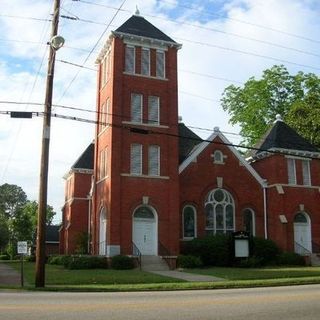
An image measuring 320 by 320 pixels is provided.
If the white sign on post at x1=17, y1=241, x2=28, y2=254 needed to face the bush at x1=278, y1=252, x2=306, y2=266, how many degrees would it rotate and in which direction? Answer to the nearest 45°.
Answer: approximately 135° to its left

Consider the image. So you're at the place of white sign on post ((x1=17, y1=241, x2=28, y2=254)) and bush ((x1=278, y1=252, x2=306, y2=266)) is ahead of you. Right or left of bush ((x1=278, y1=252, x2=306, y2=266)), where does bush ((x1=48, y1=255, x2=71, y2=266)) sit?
left

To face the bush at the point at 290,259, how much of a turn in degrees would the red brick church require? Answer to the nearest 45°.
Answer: approximately 90° to its left

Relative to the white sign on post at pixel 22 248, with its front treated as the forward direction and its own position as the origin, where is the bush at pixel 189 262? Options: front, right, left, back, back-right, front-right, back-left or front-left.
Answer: back-left

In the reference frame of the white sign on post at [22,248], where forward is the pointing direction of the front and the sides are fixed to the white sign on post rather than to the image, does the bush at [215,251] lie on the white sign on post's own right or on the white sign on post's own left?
on the white sign on post's own left

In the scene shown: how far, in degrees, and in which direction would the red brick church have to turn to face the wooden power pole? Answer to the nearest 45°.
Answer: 0° — it already faces it

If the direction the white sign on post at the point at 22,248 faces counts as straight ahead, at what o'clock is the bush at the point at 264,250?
The bush is roughly at 8 o'clock from the white sign on post.

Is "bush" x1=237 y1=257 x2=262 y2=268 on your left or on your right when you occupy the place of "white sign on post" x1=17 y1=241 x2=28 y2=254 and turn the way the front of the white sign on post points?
on your left

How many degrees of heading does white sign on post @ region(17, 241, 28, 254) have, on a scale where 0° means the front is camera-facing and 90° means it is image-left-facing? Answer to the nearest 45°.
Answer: approximately 0°

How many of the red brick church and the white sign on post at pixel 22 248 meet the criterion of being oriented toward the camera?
2
